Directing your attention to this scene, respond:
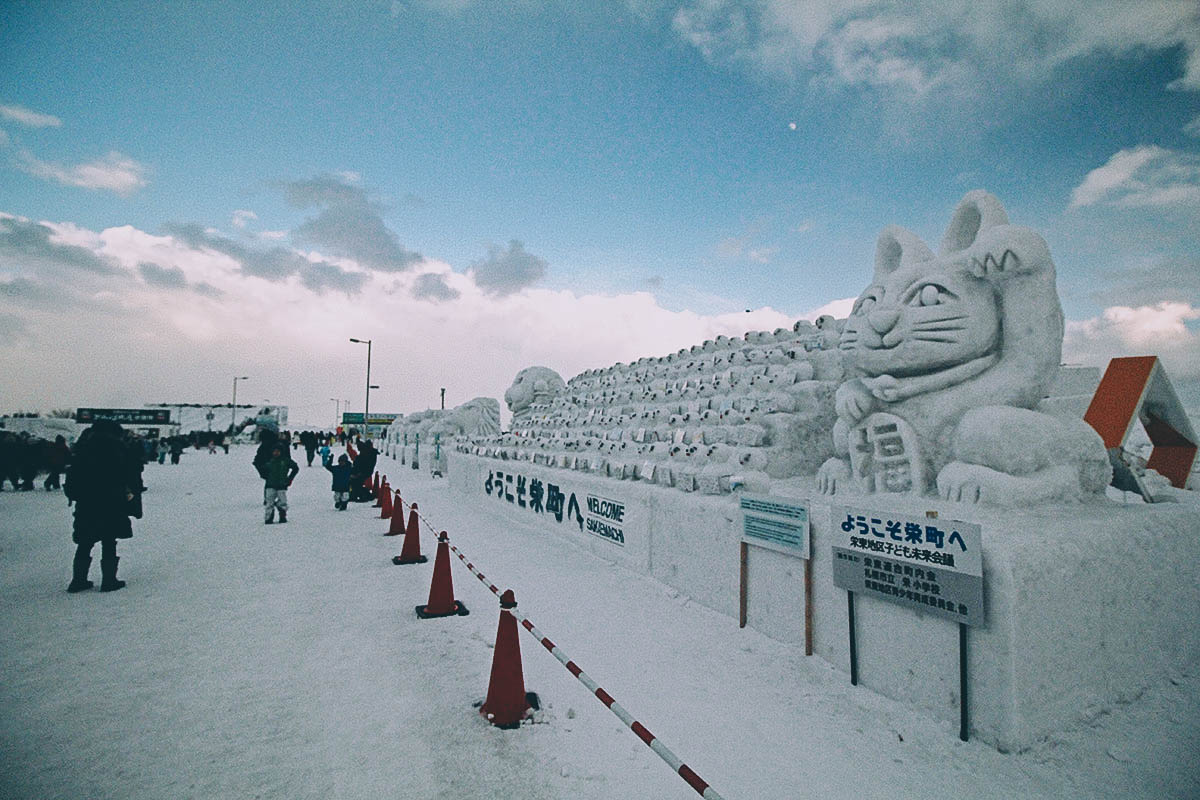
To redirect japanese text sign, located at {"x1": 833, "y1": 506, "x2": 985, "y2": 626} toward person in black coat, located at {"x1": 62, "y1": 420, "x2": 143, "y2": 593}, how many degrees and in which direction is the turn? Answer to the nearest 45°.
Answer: approximately 45° to its right

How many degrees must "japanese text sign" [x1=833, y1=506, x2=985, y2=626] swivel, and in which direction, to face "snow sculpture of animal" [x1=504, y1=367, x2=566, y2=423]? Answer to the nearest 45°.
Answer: approximately 90° to its right

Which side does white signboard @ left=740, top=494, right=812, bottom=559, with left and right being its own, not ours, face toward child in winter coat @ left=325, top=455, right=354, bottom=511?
right

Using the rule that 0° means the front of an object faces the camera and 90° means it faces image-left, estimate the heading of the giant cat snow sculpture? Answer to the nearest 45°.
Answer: approximately 45°

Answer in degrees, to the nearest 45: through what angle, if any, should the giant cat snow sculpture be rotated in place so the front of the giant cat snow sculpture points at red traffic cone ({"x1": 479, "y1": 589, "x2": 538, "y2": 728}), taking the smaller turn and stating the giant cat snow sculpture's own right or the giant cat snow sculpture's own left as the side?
0° — it already faces it

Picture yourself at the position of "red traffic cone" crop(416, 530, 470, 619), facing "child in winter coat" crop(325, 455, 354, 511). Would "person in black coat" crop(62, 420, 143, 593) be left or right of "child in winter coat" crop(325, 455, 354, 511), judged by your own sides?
left

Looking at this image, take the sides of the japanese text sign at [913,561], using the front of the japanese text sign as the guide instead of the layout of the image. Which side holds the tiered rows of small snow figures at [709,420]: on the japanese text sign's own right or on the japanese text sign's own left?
on the japanese text sign's own right

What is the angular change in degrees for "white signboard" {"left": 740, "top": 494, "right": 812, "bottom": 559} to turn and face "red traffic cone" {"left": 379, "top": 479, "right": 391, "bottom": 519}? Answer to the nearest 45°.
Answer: approximately 90° to its right

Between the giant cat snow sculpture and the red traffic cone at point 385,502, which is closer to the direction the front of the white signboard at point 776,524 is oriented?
the red traffic cone

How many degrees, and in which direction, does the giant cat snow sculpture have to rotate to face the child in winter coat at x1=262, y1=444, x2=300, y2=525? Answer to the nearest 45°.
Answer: approximately 45° to its right
